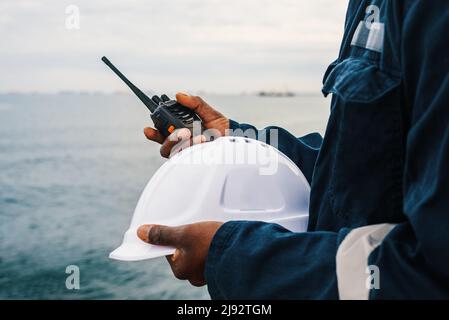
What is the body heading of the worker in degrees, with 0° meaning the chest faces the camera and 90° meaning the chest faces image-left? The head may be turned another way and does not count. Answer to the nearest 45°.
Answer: approximately 90°
